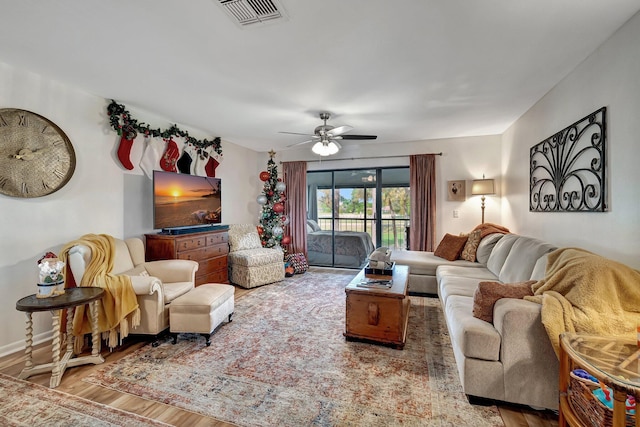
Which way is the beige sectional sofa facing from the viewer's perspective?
to the viewer's left

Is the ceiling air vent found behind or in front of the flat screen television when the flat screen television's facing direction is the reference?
in front

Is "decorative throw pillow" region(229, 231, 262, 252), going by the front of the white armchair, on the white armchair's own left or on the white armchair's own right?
on the white armchair's own left

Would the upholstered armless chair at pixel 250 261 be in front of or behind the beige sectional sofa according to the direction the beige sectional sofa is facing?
in front

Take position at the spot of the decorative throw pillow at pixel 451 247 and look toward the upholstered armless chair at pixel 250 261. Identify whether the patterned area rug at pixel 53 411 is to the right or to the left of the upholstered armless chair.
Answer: left

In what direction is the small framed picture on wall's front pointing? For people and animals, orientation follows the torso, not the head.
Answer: toward the camera

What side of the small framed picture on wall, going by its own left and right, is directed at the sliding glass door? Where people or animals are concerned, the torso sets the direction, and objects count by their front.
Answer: right

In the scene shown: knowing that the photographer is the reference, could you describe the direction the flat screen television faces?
facing the viewer and to the right of the viewer

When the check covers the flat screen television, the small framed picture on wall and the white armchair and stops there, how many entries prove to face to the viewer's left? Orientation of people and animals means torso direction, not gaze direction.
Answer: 0

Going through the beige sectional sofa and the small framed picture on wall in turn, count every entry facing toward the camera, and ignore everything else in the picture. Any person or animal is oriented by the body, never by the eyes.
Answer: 1

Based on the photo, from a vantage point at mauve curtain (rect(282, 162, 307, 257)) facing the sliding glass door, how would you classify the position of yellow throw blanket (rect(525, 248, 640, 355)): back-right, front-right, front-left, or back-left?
front-right

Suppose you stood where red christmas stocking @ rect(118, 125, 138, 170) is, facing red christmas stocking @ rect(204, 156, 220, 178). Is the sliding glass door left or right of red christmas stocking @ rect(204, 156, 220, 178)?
right

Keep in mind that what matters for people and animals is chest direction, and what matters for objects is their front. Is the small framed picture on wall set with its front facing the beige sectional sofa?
yes

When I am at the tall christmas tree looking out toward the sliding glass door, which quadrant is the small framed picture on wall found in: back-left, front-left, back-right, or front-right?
front-right

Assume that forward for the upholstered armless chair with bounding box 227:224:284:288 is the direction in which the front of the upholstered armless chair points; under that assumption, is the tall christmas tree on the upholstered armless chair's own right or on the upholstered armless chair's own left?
on the upholstered armless chair's own left
